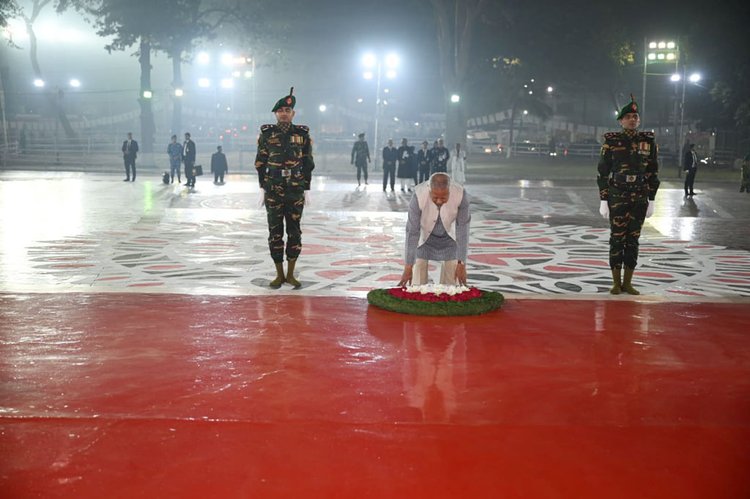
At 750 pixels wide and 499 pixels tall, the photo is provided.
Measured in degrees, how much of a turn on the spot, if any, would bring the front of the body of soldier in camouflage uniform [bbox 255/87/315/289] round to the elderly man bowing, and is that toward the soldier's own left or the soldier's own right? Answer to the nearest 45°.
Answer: approximately 45° to the soldier's own left

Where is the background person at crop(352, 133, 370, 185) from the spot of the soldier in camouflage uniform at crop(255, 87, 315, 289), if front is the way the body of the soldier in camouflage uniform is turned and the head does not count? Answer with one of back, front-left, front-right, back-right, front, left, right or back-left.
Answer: back

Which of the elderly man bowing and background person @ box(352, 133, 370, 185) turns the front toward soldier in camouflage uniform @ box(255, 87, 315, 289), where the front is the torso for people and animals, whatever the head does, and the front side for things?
the background person

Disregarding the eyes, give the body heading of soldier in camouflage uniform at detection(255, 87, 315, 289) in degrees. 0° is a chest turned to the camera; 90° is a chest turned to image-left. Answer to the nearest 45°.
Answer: approximately 0°

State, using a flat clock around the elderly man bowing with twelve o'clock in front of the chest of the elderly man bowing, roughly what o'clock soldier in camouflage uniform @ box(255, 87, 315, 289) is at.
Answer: The soldier in camouflage uniform is roughly at 4 o'clock from the elderly man bowing.

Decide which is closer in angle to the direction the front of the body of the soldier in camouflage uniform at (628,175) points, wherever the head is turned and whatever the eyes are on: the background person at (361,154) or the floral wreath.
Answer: the floral wreath

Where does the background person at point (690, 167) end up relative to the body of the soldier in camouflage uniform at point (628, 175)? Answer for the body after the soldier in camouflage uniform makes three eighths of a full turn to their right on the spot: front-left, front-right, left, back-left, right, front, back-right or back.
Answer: front-right

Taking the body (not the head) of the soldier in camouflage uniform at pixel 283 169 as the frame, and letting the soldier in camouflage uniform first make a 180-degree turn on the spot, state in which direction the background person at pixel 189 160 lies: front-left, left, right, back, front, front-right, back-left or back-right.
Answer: front

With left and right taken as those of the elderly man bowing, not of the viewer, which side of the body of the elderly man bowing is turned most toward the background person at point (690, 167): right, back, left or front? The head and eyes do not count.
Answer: back

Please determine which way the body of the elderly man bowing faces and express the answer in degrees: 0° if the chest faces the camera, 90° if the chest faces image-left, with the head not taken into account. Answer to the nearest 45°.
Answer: approximately 0°
